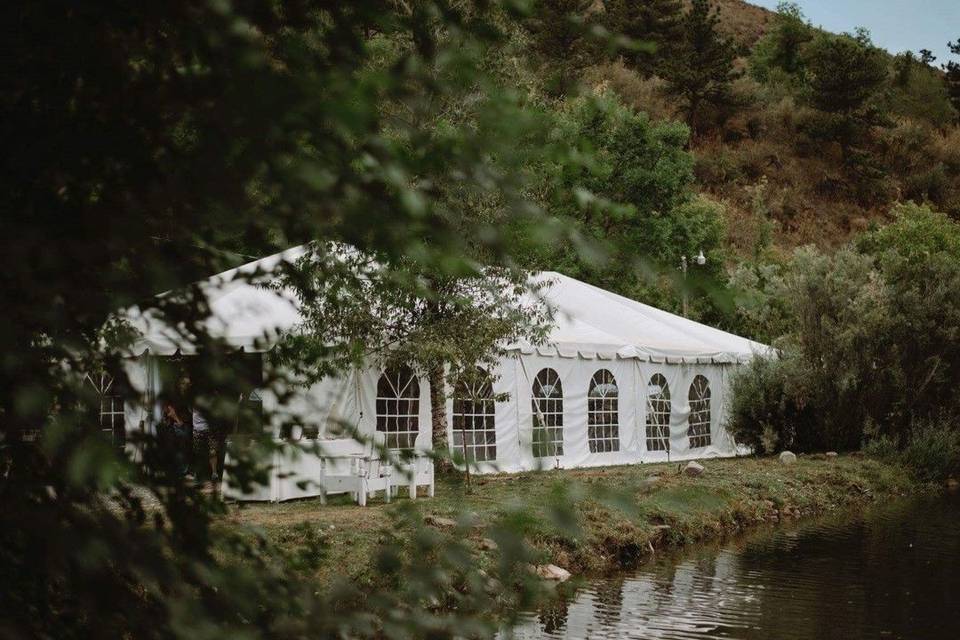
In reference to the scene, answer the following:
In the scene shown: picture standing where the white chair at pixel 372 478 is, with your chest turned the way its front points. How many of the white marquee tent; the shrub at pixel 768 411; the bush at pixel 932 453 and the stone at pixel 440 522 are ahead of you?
1

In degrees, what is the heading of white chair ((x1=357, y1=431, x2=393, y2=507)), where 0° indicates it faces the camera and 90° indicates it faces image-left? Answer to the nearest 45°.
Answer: approximately 0°

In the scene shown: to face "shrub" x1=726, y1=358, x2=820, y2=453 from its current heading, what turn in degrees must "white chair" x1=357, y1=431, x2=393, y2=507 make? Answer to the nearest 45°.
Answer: approximately 135° to its left

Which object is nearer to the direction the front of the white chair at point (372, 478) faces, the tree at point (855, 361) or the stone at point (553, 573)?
the stone

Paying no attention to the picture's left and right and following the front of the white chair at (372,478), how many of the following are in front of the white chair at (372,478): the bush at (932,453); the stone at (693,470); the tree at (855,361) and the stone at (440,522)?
1

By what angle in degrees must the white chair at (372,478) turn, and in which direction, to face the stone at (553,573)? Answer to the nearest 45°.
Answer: approximately 45° to its left

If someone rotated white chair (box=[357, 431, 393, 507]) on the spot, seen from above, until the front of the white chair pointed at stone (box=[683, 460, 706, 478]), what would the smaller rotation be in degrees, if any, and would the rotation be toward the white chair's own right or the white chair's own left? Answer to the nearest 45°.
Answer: approximately 135° to the white chair's own left

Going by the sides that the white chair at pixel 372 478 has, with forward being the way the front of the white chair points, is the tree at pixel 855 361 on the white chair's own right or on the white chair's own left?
on the white chair's own left

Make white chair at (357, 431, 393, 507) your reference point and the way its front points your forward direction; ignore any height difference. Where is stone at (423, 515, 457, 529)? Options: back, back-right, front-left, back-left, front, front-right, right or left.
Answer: front
